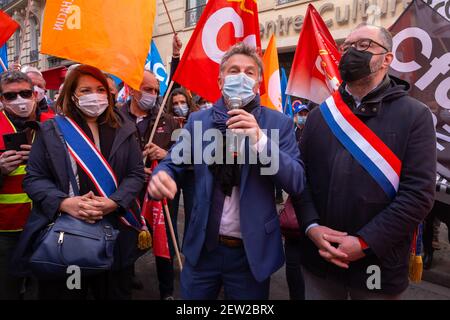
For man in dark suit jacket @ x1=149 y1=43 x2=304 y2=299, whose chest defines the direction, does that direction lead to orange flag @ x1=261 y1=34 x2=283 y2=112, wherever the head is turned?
no

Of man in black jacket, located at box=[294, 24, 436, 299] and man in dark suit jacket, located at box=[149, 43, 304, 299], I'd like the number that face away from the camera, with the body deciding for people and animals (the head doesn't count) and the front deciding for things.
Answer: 0

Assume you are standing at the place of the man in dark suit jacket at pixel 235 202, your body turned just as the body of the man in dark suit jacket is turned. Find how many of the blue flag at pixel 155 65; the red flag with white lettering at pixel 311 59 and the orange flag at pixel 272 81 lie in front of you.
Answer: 0

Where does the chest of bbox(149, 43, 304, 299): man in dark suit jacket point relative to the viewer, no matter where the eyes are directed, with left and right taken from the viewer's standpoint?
facing the viewer

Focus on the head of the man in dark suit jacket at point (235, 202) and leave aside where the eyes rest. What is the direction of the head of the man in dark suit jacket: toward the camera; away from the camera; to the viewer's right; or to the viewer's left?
toward the camera

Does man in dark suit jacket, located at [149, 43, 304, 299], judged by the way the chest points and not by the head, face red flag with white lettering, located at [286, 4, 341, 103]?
no

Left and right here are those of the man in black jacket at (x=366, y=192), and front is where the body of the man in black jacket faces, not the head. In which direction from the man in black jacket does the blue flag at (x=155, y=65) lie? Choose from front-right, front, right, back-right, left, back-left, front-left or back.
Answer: right
